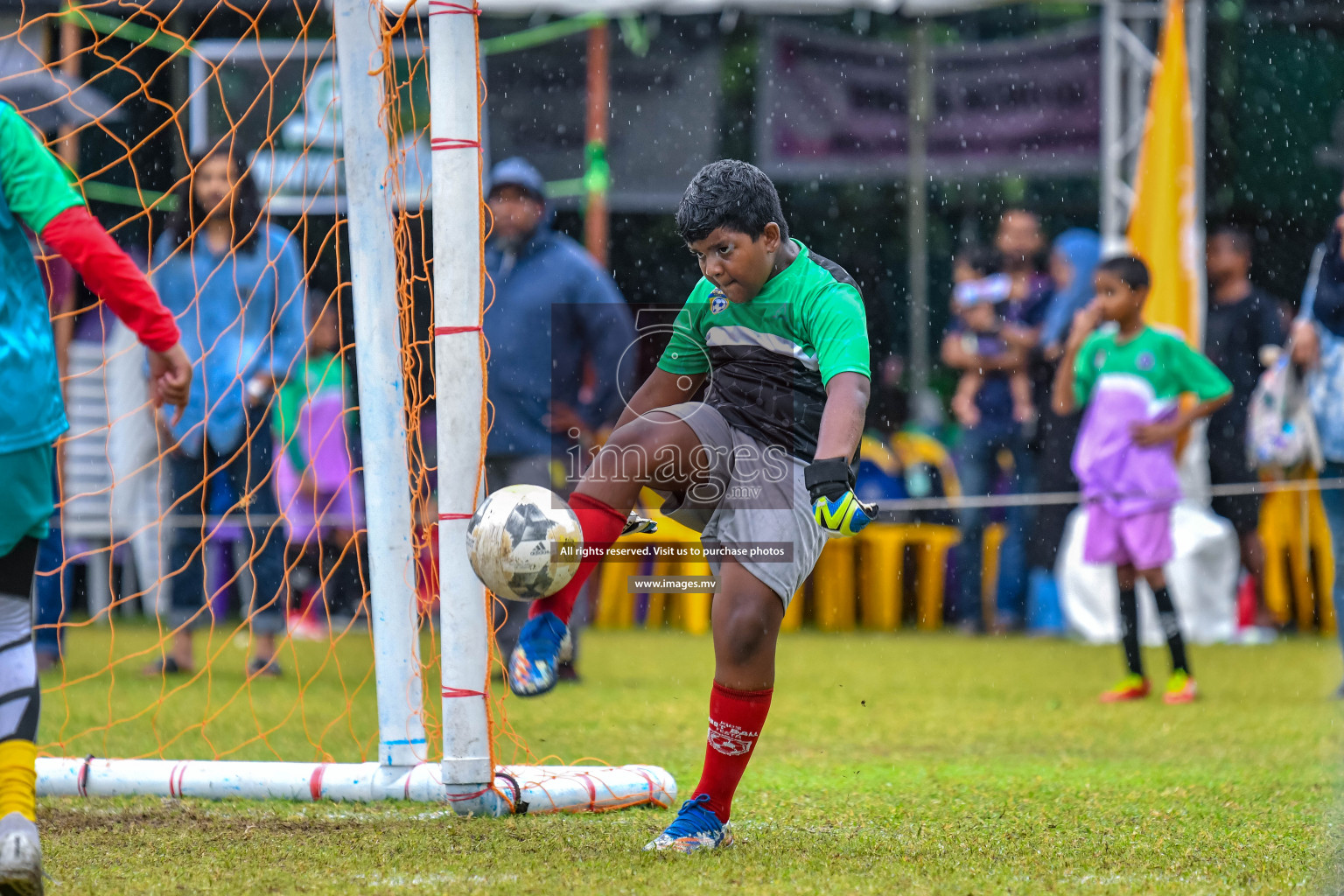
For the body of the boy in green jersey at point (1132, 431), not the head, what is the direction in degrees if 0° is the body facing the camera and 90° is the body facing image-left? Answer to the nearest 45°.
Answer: approximately 45°

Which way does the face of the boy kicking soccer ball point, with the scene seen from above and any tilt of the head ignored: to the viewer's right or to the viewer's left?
to the viewer's left

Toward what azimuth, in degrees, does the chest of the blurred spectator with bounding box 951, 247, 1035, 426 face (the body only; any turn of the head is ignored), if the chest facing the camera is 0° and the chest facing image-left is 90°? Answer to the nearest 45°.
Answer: approximately 0°

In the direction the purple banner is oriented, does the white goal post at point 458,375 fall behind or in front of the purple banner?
in front

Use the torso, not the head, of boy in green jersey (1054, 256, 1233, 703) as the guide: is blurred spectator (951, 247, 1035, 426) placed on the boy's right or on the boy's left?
on the boy's right
